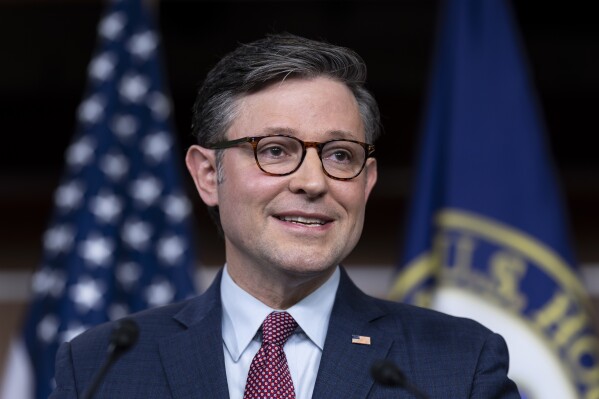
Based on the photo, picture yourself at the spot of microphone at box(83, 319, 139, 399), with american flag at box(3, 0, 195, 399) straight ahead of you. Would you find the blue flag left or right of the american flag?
right

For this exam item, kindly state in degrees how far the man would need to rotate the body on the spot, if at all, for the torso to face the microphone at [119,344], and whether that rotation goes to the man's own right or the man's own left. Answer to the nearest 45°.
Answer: approximately 45° to the man's own right

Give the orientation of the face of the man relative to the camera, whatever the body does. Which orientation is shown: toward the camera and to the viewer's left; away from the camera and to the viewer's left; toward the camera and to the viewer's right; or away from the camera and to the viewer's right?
toward the camera and to the viewer's right

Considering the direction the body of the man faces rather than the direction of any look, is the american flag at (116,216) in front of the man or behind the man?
behind

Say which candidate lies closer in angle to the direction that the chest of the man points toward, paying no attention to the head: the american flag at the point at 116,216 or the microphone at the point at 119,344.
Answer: the microphone

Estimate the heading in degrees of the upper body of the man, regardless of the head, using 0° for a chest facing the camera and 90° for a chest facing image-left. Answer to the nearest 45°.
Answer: approximately 0°
